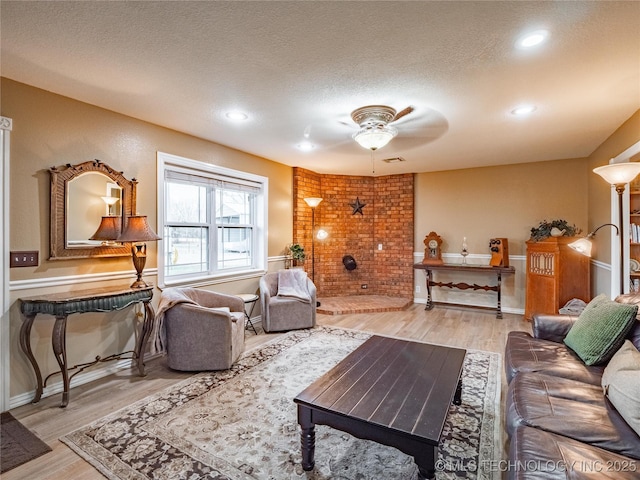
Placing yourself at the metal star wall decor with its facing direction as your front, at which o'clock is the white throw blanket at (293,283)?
The white throw blanket is roughly at 1 o'clock from the metal star wall decor.

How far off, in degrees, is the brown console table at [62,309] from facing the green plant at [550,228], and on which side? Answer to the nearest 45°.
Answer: approximately 45° to its left

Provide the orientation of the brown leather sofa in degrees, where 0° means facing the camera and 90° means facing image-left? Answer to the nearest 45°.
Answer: approximately 90°

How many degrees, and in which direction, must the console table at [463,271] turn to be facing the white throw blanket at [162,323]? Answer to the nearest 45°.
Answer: approximately 45° to its right

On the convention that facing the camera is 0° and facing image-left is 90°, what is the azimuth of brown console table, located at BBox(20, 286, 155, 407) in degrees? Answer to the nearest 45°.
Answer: approximately 315°

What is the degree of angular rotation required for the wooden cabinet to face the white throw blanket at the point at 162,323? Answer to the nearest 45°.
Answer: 0° — it already faces it

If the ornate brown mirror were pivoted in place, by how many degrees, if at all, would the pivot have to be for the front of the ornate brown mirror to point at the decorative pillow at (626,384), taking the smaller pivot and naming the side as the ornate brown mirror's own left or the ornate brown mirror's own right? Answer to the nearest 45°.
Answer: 0° — it already faces it

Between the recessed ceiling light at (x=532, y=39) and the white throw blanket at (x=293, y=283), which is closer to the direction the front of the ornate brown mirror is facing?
the recessed ceiling light
